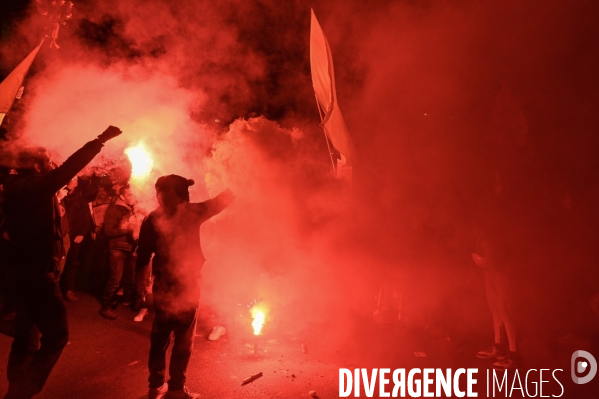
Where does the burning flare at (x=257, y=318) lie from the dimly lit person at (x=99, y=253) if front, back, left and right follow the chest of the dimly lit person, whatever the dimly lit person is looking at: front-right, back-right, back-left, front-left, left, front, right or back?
front-left

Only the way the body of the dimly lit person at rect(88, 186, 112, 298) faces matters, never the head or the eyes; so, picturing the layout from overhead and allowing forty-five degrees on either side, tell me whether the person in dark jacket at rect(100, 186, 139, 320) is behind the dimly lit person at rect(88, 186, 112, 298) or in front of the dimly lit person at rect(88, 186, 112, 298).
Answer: in front

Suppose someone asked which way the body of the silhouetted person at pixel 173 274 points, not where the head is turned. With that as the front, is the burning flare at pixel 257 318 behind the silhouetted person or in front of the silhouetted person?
in front

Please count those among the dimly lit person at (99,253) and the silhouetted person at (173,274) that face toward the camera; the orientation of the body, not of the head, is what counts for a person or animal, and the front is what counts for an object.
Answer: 1

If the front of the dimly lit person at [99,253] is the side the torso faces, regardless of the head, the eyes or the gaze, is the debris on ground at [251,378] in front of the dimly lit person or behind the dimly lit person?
in front

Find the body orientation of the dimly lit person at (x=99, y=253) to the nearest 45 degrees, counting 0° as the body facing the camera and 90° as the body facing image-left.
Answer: approximately 0°

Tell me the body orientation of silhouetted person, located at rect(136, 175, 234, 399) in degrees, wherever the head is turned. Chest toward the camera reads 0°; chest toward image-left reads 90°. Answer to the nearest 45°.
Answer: approximately 225°

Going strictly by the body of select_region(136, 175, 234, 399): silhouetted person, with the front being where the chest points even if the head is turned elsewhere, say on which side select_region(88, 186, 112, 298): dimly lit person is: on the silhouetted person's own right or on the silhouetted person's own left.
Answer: on the silhouetted person's own left
